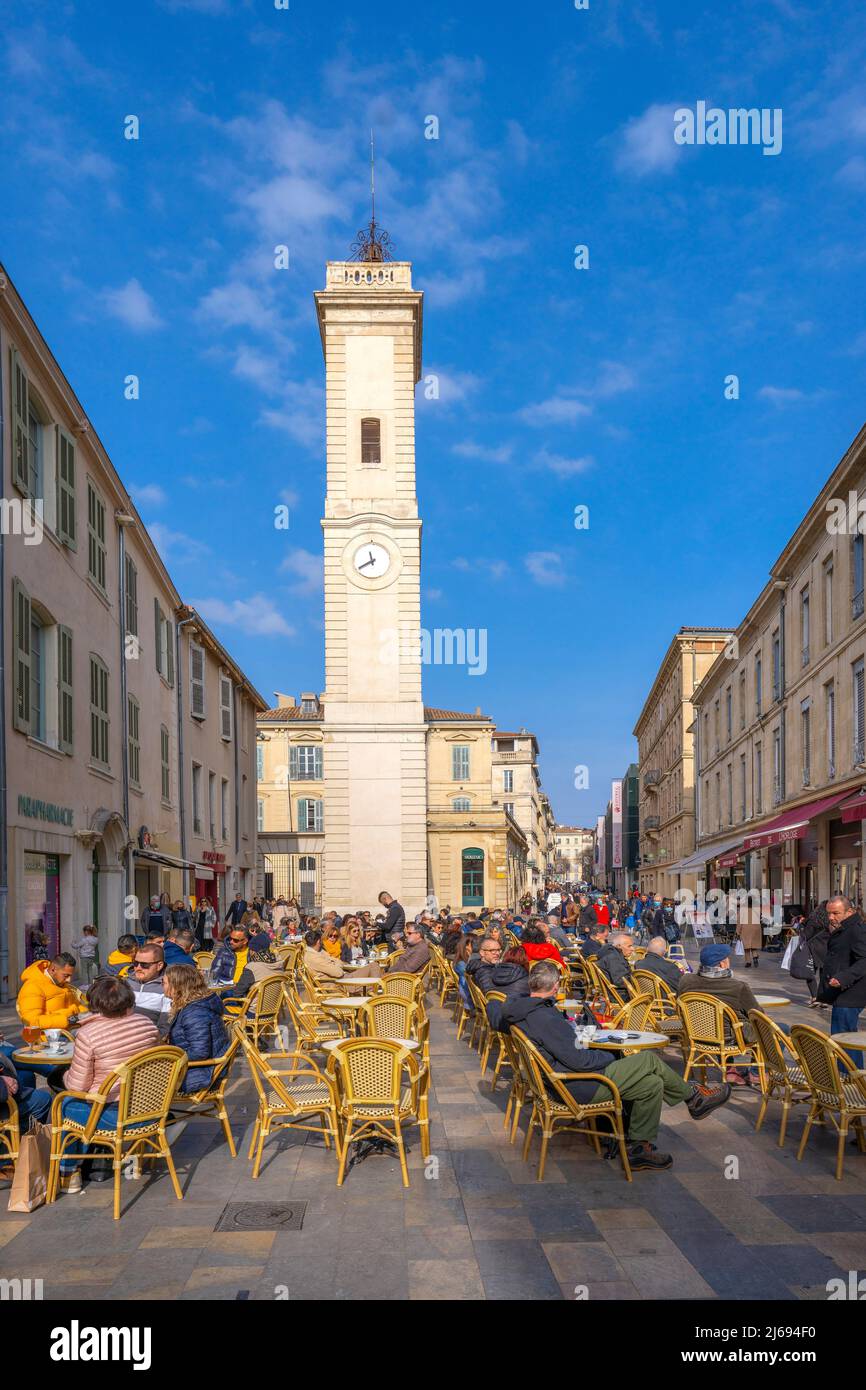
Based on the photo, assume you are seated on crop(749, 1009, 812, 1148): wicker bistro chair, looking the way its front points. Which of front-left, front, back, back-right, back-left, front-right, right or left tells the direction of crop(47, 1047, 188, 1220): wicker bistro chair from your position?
back

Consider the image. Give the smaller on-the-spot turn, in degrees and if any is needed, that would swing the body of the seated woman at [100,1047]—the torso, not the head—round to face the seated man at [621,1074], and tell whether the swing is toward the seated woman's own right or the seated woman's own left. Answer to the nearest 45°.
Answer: approximately 135° to the seated woman's own right

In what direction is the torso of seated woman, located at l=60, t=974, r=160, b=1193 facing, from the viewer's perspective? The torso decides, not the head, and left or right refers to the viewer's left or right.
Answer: facing away from the viewer and to the left of the viewer

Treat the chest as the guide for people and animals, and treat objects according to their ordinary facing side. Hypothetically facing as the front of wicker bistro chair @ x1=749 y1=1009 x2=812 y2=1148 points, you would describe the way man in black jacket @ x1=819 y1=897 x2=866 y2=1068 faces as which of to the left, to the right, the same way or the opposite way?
the opposite way

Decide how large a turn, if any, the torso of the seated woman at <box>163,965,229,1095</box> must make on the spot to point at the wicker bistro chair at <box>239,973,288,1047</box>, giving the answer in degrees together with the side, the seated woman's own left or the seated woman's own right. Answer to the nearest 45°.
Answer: approximately 90° to the seated woman's own right

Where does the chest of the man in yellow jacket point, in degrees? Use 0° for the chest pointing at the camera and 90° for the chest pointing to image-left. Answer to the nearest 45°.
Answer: approximately 315°

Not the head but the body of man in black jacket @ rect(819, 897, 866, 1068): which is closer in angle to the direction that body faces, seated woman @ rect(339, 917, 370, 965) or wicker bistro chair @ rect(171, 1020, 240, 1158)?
the wicker bistro chair

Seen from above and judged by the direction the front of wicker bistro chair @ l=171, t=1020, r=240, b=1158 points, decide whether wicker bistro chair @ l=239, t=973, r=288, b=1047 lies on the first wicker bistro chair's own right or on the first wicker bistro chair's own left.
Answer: on the first wicker bistro chair's own right
